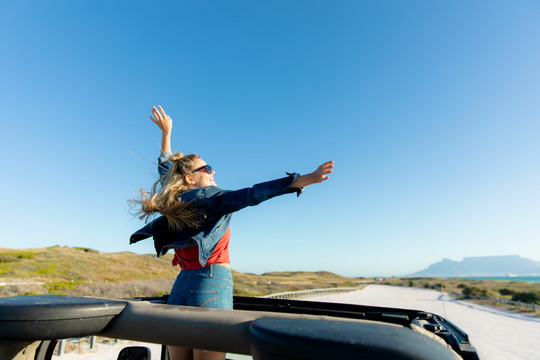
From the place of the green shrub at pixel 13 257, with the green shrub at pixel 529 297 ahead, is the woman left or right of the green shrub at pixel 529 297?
right

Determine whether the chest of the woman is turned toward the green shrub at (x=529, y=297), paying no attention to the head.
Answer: yes

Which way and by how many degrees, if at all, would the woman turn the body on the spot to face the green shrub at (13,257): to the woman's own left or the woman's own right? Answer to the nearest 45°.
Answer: approximately 90° to the woman's own left

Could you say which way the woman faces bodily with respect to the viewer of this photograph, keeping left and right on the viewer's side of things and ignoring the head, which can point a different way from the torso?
facing away from the viewer and to the right of the viewer
